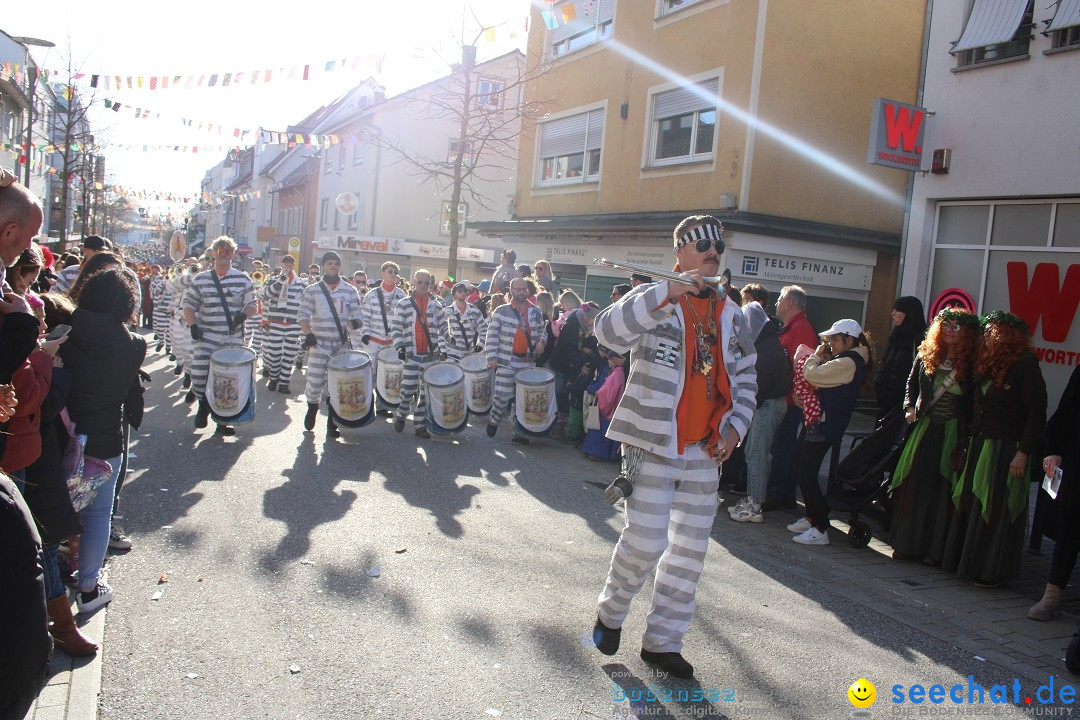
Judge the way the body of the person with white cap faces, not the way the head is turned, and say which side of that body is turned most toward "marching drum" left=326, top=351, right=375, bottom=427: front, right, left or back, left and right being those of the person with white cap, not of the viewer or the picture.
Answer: front

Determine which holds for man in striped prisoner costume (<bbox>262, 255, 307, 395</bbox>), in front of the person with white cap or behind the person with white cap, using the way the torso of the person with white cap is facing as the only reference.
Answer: in front

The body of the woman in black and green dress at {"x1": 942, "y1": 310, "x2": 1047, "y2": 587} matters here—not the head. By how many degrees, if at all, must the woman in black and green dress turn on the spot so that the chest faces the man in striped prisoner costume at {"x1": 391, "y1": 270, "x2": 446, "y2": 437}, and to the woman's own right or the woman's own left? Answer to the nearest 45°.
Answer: approximately 45° to the woman's own right

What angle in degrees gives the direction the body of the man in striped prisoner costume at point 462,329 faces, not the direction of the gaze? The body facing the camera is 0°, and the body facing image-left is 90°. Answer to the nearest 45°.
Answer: approximately 0°

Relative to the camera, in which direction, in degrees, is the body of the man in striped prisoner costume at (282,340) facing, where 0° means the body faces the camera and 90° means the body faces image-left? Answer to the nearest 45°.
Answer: approximately 0°

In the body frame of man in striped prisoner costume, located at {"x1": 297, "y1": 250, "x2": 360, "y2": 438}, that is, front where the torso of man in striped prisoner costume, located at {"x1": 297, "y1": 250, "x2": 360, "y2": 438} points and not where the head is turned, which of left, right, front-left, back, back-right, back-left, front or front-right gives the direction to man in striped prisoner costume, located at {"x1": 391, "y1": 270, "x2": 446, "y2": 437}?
left

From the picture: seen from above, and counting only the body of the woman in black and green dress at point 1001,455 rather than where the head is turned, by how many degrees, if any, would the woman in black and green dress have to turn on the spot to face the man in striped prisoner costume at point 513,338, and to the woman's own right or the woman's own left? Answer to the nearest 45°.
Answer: approximately 90° to the woman's own right

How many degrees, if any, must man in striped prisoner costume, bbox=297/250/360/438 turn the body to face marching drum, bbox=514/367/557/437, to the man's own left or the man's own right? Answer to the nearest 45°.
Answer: approximately 90° to the man's own left

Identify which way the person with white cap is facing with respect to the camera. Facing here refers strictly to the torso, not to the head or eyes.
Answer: to the viewer's left

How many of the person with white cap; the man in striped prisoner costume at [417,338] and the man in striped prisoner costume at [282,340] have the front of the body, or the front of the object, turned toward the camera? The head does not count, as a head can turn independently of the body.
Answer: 2

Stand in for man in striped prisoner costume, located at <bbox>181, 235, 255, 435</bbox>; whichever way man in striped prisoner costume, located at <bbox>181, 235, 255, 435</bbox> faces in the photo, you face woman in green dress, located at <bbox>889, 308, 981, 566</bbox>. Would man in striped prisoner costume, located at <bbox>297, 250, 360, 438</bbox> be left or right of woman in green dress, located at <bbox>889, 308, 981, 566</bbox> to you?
left

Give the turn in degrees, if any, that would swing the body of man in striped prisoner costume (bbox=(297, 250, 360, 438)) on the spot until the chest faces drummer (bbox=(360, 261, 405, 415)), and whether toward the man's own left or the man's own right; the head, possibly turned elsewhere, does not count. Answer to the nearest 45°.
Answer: approximately 135° to the man's own left

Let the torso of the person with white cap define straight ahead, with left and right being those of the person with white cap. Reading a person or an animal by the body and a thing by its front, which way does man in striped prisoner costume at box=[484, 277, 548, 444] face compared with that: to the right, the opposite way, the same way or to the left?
to the left

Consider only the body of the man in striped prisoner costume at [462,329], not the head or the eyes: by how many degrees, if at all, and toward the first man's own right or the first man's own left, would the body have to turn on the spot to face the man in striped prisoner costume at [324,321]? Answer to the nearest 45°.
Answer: approximately 45° to the first man's own right
